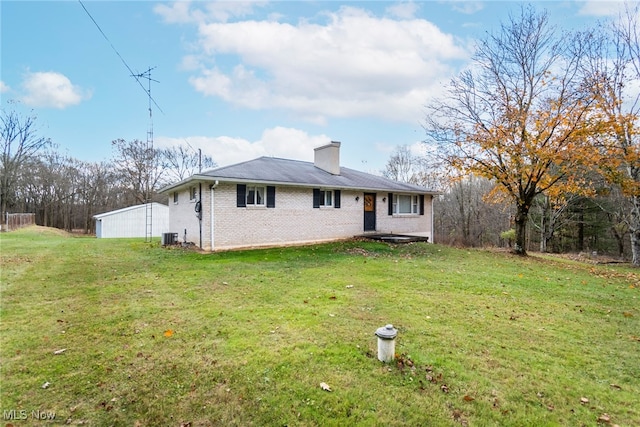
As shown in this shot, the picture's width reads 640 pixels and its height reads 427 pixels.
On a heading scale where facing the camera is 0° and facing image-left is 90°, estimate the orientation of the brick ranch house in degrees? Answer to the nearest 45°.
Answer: approximately 315°

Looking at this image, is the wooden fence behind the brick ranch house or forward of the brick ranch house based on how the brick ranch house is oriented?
behind

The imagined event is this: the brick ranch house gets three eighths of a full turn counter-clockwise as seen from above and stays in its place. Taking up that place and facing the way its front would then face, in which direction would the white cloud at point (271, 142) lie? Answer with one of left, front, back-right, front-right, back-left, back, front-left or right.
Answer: front

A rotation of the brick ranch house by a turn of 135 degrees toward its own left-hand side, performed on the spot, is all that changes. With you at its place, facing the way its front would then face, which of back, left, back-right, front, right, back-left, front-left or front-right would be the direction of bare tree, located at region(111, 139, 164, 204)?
front-left

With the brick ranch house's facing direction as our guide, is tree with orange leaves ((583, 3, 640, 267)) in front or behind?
in front

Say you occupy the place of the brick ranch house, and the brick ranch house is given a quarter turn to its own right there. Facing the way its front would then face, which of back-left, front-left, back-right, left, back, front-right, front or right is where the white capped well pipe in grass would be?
front-left

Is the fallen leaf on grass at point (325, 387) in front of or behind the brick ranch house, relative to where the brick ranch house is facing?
in front
